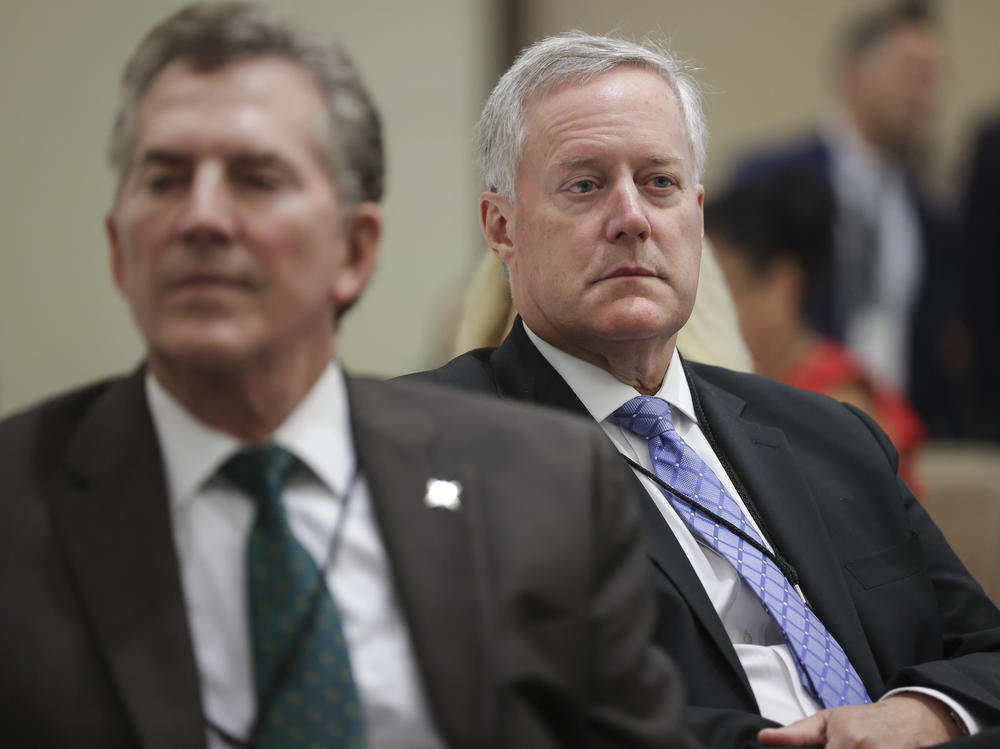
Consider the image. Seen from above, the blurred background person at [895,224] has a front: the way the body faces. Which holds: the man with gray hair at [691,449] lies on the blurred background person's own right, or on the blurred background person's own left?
on the blurred background person's own right

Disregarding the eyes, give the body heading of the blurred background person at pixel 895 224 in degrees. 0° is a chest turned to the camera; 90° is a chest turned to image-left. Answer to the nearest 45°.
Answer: approximately 315°

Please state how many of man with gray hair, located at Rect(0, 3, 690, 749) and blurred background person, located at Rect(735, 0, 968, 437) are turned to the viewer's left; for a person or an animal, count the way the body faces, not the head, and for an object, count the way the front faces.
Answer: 0

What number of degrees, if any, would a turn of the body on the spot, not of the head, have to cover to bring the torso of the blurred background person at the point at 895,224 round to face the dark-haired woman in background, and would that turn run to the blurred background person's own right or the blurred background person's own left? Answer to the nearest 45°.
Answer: approximately 45° to the blurred background person's own right

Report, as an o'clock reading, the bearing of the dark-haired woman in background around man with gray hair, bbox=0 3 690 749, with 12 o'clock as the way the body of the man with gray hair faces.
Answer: The dark-haired woman in background is roughly at 7 o'clock from the man with gray hair.

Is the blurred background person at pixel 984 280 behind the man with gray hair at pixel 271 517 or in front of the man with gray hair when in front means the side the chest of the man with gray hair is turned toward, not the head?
behind

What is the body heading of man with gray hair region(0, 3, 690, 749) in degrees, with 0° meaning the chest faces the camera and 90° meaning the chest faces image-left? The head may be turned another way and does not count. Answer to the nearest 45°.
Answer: approximately 0°
